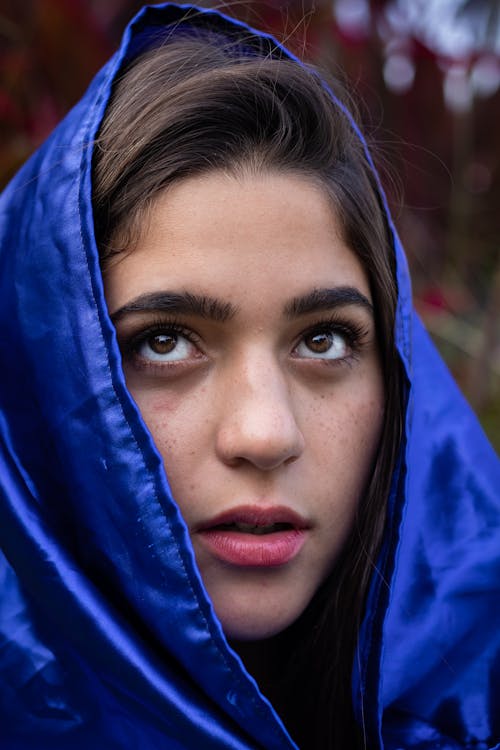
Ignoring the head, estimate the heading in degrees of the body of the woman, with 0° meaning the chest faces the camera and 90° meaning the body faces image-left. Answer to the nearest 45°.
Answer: approximately 0°
